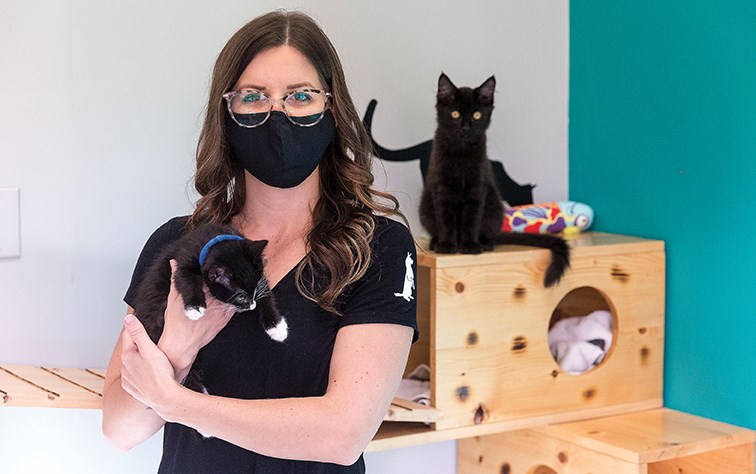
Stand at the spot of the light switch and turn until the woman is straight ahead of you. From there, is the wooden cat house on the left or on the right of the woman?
left

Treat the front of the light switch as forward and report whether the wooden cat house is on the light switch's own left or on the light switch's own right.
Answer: on the light switch's own left

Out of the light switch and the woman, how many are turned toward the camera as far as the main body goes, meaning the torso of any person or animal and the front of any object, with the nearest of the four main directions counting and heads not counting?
2

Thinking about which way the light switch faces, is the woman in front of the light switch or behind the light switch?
in front

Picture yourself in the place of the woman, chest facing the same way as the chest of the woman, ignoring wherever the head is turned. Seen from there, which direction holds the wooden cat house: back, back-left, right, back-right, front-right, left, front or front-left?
back-left

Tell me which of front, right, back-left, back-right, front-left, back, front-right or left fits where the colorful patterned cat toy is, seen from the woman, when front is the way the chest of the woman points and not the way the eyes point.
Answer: back-left

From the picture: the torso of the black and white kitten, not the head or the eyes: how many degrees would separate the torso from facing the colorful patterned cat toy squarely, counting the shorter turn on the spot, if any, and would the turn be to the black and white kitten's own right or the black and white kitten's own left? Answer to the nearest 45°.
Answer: approximately 90° to the black and white kitten's own left
